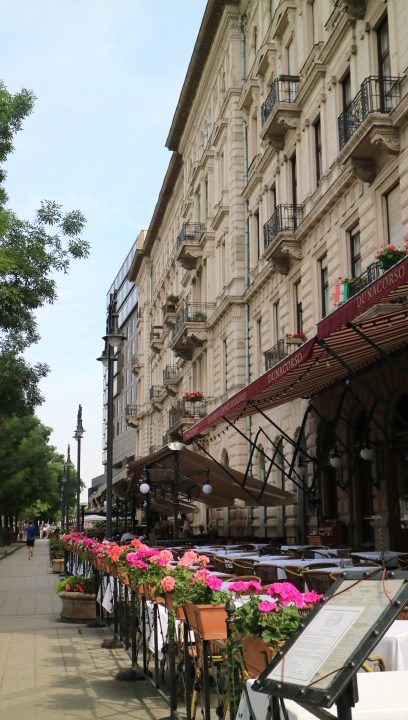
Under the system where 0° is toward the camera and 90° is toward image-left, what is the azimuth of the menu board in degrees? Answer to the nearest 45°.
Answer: approximately 45°

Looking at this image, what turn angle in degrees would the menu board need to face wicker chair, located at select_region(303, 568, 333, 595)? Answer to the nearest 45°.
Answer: approximately 135° to its right

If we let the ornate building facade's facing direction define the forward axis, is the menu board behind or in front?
in front

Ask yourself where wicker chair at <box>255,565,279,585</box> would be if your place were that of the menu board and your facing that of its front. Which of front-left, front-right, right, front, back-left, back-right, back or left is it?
back-right

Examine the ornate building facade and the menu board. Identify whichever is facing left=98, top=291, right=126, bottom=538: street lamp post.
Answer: the ornate building facade

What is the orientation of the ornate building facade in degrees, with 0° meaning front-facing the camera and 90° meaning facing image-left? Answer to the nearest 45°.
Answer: approximately 45°

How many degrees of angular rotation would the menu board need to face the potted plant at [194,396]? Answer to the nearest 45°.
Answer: approximately 135° to its right

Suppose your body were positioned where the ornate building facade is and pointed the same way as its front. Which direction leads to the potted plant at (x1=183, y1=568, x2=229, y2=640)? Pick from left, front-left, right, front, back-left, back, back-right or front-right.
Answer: front-left
